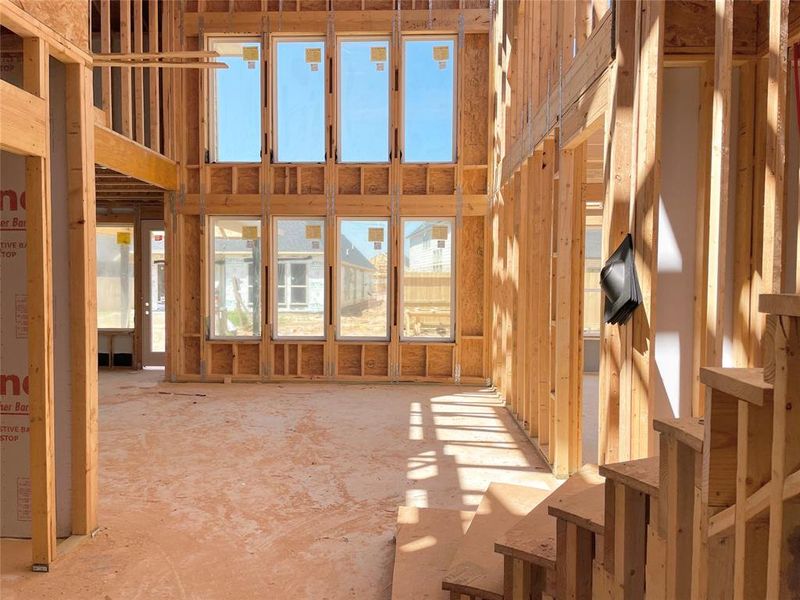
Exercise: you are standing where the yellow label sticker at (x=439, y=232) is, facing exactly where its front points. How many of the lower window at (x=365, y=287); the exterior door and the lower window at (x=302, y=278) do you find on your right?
3

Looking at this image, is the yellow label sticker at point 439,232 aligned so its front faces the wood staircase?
yes

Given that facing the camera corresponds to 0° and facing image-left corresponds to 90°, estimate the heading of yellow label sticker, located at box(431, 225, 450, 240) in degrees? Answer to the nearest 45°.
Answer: approximately 0°

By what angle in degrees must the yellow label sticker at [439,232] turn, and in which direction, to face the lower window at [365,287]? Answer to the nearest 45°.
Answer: approximately 90° to its right

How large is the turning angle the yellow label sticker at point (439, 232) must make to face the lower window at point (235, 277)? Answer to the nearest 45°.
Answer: approximately 90° to its right

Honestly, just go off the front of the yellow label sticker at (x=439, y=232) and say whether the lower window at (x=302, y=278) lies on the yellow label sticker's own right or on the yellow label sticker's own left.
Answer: on the yellow label sticker's own right

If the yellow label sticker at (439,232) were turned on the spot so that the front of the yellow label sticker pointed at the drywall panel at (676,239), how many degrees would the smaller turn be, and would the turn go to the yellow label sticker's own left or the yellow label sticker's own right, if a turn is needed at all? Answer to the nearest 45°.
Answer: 0° — it already faces it

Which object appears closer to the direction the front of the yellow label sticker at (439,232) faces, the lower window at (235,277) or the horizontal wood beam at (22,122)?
the horizontal wood beam
